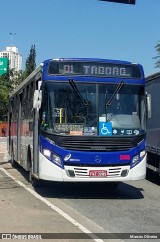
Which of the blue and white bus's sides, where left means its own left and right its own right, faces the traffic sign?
back

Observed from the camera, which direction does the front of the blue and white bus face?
facing the viewer
